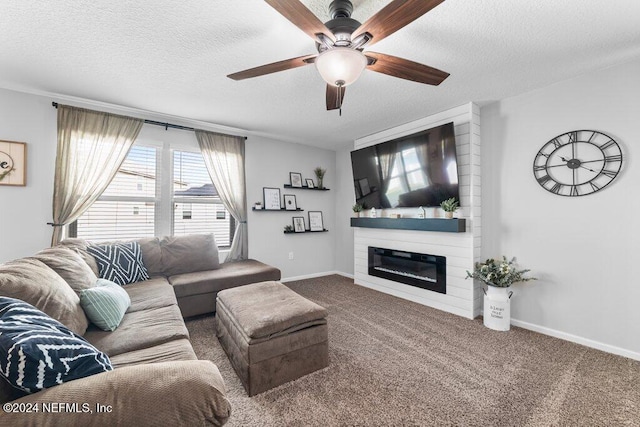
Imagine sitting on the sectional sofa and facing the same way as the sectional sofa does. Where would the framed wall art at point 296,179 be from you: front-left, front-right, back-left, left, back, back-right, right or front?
front-left

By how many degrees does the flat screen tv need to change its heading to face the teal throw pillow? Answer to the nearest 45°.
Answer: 0° — it already faces it

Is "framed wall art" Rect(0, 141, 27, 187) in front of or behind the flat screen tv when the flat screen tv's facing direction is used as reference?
in front

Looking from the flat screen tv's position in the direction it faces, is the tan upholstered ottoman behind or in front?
in front

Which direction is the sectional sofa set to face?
to the viewer's right

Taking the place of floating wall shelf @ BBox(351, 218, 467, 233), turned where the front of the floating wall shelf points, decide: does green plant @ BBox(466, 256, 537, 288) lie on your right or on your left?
on your left

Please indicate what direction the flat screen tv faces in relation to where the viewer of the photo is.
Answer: facing the viewer and to the left of the viewer

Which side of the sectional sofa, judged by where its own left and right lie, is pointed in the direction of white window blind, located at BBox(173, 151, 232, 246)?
left
